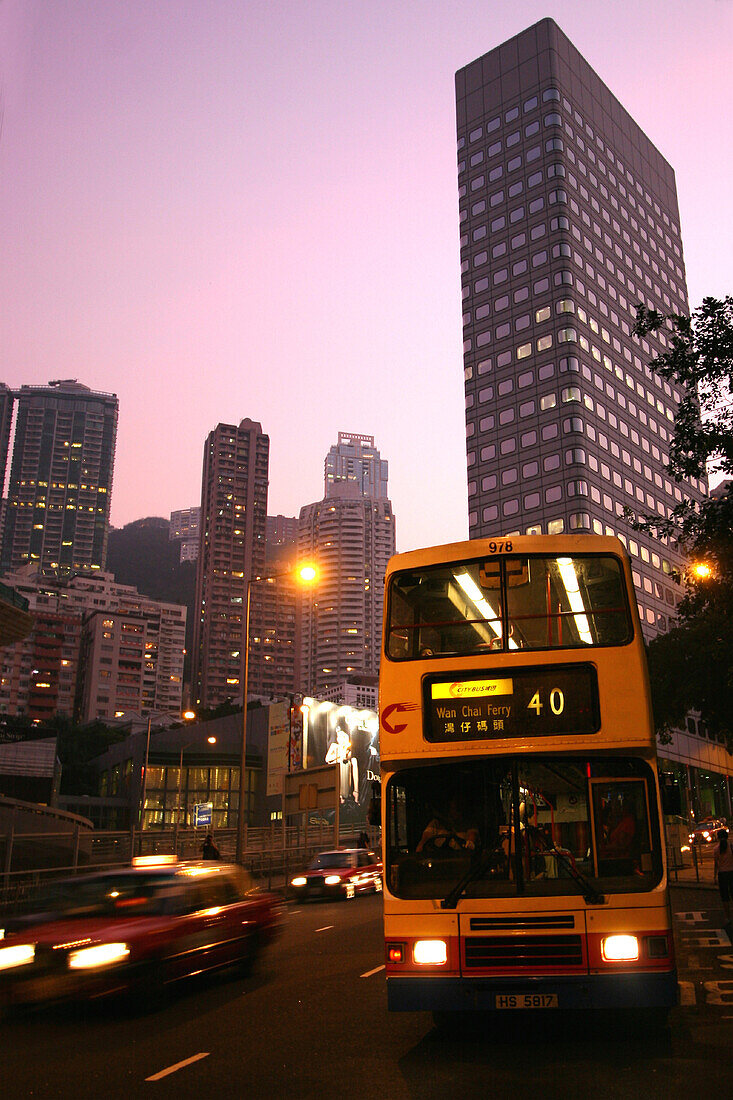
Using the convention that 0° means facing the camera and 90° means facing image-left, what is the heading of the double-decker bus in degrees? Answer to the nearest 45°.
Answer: approximately 0°

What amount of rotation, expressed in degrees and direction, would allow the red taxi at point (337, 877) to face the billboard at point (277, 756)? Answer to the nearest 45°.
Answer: approximately 135° to its right

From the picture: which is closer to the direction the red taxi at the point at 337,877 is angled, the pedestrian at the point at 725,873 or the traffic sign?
the pedestrian

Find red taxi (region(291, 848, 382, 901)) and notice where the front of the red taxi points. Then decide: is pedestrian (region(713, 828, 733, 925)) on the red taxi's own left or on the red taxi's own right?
on the red taxi's own left

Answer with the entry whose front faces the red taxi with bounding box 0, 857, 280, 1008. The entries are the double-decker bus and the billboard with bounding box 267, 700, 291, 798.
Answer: the billboard

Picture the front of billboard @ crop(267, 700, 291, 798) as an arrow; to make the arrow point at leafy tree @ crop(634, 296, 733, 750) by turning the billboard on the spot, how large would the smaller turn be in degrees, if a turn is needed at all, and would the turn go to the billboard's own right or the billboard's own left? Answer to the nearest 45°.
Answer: approximately 45° to the billboard's own left

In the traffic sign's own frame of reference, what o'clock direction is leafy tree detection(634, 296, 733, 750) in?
The leafy tree is roughly at 11 o'clock from the traffic sign.

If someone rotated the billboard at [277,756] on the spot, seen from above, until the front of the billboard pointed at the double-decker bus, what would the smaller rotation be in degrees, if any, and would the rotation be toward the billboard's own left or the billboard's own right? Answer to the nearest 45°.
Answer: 0° — it already faces it

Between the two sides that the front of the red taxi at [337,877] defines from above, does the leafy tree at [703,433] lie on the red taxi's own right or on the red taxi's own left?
on the red taxi's own left

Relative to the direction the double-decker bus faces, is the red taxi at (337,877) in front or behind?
behind
